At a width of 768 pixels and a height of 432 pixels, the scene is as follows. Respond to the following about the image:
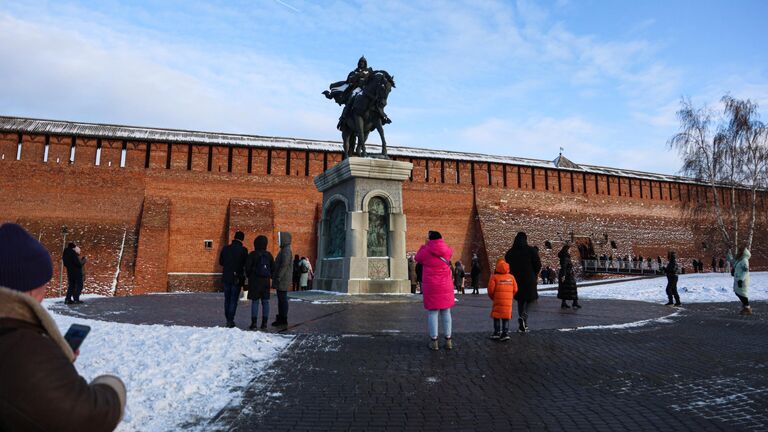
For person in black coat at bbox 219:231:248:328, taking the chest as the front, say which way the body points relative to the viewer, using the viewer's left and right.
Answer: facing away from the viewer and to the right of the viewer

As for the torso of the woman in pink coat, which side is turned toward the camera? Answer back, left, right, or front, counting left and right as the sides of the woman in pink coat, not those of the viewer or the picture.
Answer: back

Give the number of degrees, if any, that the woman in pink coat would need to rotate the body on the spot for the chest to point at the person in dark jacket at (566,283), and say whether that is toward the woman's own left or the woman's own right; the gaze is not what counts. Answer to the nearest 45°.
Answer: approximately 45° to the woman's own right

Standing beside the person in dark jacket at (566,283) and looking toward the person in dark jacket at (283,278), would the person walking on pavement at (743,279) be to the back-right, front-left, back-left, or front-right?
back-left

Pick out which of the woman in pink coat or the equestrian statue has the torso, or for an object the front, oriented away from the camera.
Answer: the woman in pink coat

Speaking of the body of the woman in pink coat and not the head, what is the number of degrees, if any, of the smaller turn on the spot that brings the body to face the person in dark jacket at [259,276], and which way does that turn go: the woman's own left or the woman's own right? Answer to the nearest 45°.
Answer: approximately 90° to the woman's own left

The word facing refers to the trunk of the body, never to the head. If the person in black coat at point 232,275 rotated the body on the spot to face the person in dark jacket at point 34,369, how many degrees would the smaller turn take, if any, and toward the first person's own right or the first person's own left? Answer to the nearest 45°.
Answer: approximately 135° to the first person's own right

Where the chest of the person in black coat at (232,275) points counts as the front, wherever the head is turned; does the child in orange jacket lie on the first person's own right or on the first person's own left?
on the first person's own right

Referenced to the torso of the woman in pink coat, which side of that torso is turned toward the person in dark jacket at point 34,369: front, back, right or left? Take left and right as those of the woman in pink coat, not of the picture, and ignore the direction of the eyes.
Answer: back

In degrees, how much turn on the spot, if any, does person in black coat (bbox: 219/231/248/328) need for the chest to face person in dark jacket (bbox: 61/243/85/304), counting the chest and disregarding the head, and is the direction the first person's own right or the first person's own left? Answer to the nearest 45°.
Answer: approximately 90° to the first person's own left

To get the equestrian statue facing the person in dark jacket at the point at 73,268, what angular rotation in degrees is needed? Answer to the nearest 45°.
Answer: approximately 135° to its right

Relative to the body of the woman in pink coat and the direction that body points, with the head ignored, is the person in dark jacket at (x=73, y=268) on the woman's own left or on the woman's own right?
on the woman's own left

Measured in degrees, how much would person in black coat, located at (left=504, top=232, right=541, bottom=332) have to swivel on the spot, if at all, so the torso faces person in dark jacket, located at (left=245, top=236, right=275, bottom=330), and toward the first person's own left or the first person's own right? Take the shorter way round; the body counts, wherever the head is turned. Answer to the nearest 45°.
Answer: approximately 90° to the first person's own left

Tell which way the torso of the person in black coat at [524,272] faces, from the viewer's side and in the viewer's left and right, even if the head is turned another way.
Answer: facing away from the viewer

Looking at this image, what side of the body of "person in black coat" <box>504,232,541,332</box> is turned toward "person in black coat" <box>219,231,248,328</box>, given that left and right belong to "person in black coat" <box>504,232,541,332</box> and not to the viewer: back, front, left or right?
left

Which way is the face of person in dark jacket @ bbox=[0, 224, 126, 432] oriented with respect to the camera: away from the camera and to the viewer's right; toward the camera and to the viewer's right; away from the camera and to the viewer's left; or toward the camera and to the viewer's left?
away from the camera and to the viewer's right
